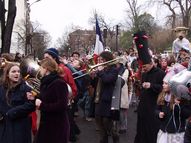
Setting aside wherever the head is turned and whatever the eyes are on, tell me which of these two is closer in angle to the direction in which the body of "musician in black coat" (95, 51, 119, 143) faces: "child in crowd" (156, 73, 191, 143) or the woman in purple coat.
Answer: the woman in purple coat

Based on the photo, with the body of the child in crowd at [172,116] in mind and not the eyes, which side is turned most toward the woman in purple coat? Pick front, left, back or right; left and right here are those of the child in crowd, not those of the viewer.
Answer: front

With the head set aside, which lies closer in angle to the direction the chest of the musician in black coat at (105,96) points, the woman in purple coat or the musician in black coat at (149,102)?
the woman in purple coat

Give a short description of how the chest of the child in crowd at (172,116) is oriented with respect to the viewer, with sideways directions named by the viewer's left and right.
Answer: facing the viewer and to the left of the viewer

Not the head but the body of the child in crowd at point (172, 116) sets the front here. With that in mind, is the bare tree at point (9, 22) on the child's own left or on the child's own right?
on the child's own right
